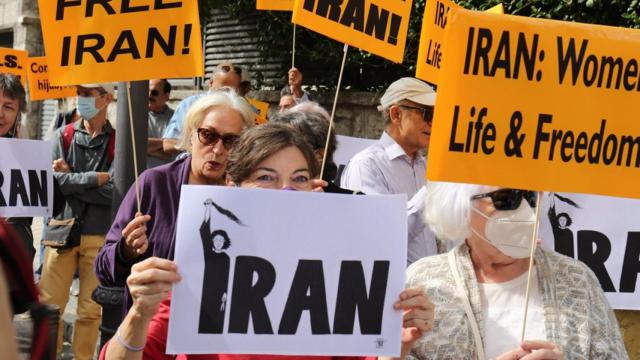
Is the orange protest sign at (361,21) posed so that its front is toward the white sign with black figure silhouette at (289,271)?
yes

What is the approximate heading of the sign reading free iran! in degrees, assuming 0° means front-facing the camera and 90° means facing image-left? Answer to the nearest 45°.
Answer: approximately 0°

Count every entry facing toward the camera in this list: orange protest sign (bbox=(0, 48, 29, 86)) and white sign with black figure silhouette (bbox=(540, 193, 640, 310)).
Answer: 2

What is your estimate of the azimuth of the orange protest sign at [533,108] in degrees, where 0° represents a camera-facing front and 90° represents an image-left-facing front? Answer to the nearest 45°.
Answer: approximately 0°

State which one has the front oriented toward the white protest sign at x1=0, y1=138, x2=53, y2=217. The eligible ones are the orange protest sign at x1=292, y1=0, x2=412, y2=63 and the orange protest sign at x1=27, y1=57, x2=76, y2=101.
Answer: the orange protest sign at x1=27, y1=57, x2=76, y2=101

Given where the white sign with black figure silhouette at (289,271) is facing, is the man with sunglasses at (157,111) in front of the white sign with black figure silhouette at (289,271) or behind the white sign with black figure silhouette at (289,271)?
behind

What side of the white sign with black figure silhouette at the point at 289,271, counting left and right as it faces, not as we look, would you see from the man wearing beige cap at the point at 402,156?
back
